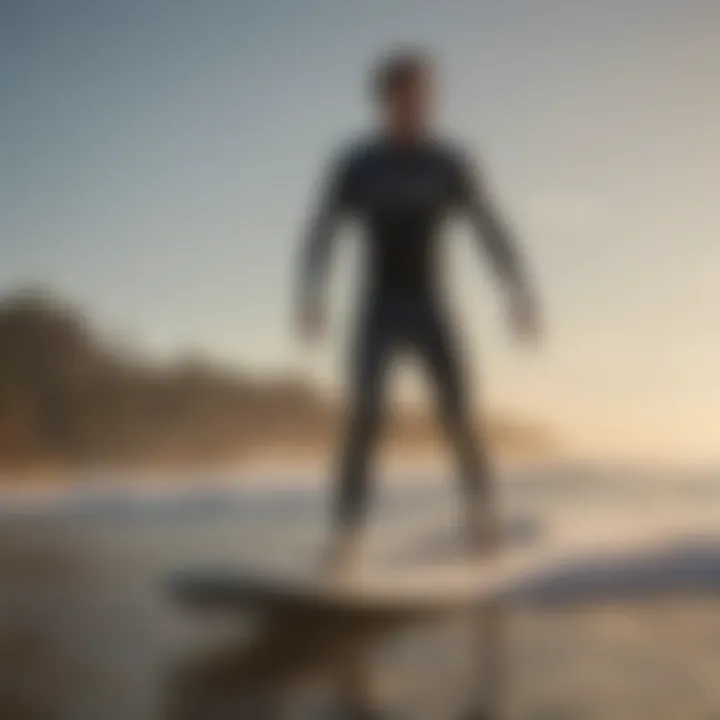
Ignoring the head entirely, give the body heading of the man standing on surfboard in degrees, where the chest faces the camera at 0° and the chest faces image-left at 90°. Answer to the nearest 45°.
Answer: approximately 0°
